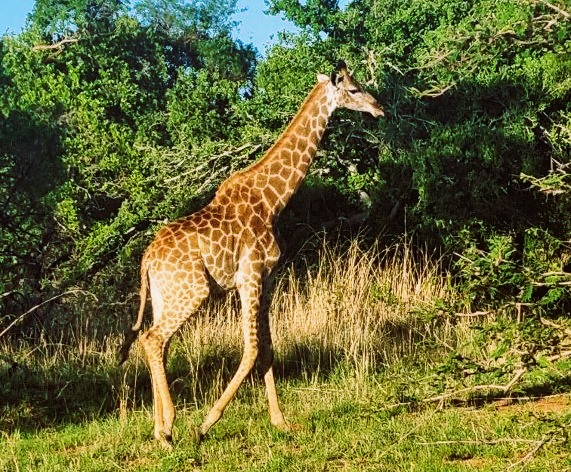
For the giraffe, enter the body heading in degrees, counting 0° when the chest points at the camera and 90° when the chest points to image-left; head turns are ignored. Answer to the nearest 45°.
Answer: approximately 270°
